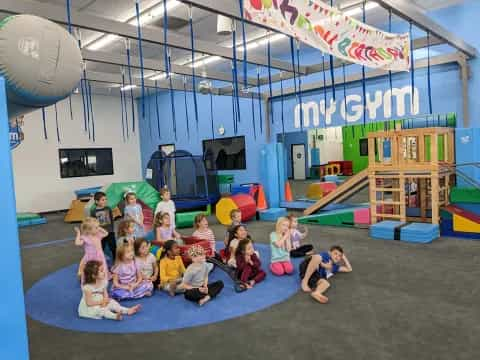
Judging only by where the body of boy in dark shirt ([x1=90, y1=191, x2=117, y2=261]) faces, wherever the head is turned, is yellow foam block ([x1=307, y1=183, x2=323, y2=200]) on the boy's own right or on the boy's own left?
on the boy's own left

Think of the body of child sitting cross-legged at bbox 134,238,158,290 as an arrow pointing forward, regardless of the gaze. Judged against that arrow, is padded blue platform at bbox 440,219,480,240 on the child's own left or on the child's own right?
on the child's own left
